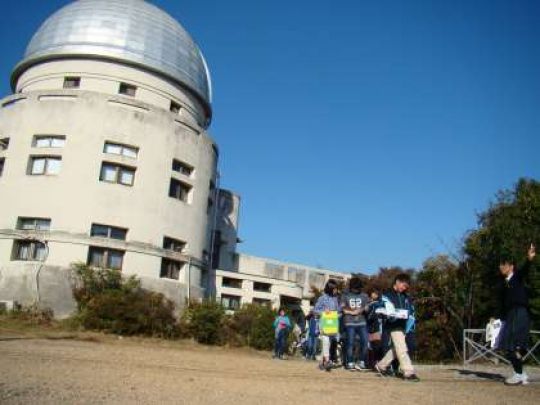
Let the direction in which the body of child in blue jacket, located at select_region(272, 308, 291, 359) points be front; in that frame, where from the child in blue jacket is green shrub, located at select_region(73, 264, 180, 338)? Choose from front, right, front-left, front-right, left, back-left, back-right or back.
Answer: back-right

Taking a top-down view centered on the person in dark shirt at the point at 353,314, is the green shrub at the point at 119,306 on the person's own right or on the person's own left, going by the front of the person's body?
on the person's own right

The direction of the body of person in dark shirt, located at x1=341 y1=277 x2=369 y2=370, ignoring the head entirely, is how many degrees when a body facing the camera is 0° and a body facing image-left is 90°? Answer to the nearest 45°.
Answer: approximately 0°

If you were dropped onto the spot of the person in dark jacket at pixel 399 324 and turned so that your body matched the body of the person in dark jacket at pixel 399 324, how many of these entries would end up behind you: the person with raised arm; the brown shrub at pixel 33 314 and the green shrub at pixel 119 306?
2

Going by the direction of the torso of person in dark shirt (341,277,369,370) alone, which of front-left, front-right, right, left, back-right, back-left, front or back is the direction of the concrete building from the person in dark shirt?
back-right

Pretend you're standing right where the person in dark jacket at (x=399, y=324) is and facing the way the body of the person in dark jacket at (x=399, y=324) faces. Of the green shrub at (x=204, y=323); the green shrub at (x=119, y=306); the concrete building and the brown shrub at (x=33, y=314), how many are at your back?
4

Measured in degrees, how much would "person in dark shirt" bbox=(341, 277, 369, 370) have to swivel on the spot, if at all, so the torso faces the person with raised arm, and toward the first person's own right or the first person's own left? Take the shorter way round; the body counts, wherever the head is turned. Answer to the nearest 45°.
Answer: approximately 45° to the first person's own left

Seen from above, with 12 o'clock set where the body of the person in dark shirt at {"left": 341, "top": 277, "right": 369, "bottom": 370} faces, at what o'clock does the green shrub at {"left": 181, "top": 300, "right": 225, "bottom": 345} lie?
The green shrub is roughly at 5 o'clock from the person in dark shirt.

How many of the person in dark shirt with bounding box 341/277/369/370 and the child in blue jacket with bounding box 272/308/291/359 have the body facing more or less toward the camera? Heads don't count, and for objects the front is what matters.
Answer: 2
